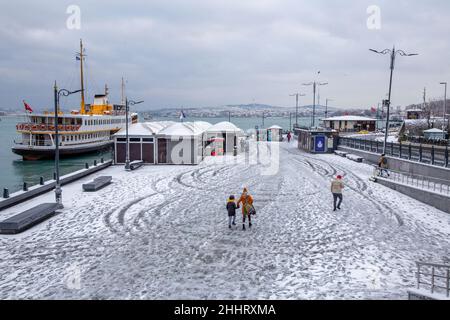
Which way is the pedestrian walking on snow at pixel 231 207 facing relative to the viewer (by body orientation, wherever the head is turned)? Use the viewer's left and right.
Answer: facing away from the viewer

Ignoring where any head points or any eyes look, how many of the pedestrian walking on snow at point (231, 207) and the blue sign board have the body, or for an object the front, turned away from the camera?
1

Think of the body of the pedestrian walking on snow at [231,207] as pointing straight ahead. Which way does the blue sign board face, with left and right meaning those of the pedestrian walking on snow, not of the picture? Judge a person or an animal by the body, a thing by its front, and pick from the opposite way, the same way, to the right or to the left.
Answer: the opposite way

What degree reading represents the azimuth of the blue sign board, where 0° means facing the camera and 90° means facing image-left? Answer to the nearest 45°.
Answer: approximately 0°

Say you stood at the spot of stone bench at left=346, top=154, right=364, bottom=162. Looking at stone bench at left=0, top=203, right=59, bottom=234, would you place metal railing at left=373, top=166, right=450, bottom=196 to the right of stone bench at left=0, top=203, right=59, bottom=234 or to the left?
left

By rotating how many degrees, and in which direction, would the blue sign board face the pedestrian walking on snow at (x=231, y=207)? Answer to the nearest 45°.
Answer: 0° — it already faces them

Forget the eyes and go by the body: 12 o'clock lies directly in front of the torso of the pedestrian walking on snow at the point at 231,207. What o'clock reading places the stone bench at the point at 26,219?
The stone bench is roughly at 9 o'clock from the pedestrian walking on snow.
